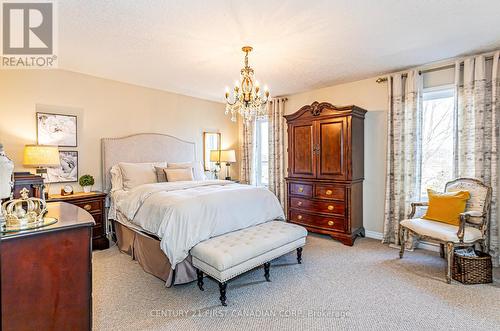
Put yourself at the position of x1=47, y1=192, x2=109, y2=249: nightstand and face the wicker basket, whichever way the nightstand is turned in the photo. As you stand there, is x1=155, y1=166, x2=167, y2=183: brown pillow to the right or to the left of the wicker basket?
left

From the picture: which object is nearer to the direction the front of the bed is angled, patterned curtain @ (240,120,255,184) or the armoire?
the armoire

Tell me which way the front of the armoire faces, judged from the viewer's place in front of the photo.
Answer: facing the viewer and to the left of the viewer

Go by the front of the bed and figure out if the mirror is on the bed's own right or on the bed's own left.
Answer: on the bed's own left

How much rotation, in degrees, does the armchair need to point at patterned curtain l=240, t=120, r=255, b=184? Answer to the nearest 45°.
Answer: approximately 45° to its right

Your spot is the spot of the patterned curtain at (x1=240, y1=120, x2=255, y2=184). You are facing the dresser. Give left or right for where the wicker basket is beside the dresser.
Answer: left

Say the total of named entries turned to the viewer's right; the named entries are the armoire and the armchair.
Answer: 0

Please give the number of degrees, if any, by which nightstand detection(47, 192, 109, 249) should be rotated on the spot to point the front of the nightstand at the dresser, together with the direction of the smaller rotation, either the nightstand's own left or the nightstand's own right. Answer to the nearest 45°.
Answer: approximately 45° to the nightstand's own right

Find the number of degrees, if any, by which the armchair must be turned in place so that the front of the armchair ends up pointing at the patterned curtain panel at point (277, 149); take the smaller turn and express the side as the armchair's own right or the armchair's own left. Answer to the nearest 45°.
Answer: approximately 45° to the armchair's own right

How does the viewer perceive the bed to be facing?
facing the viewer and to the right of the viewer
